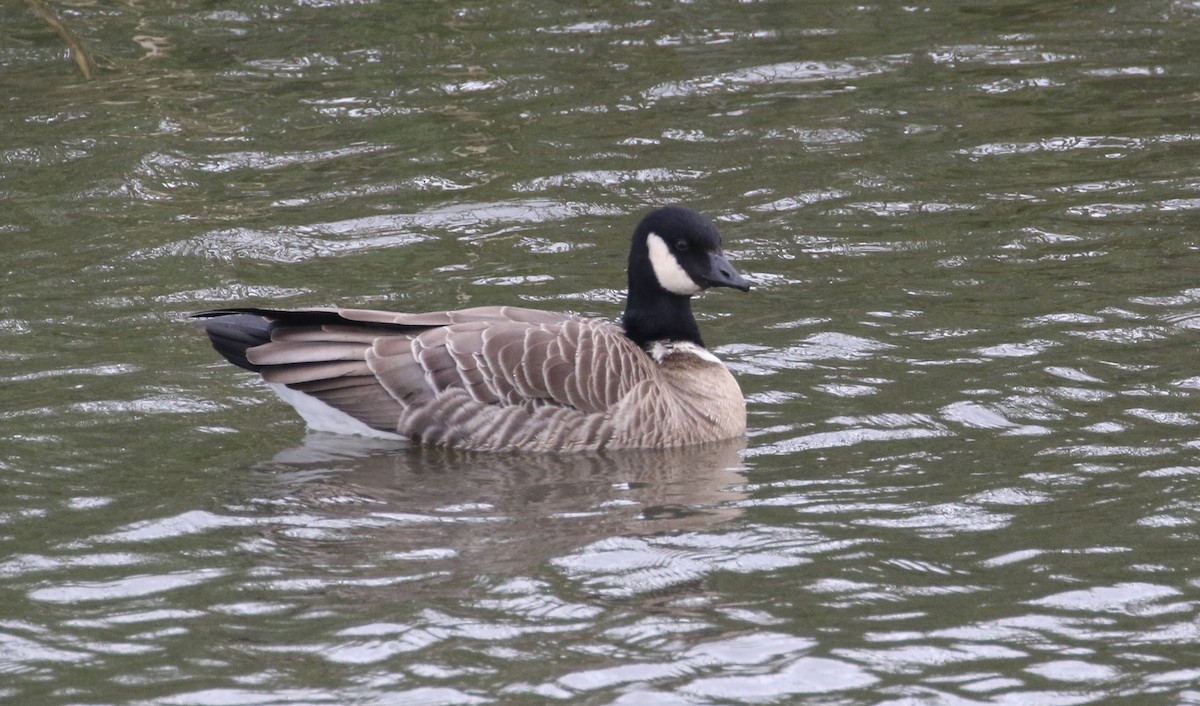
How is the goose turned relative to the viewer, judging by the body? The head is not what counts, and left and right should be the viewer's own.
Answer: facing to the right of the viewer
